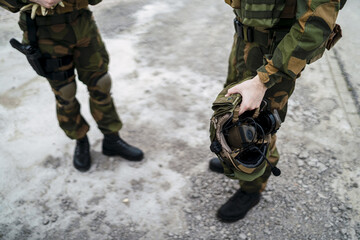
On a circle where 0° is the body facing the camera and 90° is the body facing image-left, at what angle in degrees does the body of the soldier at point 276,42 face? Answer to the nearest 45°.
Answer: approximately 45°

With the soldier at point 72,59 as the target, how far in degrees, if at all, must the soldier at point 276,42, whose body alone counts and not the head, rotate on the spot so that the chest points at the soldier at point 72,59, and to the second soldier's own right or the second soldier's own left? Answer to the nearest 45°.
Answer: approximately 45° to the second soldier's own right
